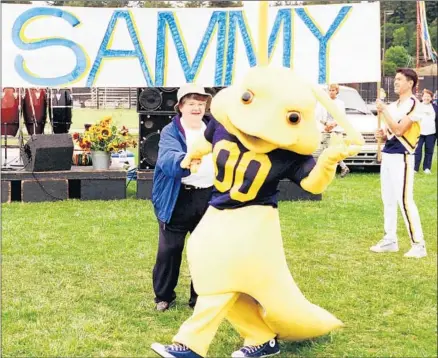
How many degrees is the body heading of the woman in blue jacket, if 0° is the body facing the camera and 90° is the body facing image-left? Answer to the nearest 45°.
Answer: approximately 315°

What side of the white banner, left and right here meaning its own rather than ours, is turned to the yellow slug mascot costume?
front

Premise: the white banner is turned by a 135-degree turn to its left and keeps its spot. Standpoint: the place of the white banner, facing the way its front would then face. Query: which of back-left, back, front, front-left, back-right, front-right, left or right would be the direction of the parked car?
front

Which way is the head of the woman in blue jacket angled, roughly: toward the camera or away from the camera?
toward the camera

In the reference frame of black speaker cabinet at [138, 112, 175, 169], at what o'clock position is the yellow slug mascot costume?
The yellow slug mascot costume is roughly at 12 o'clock from the black speaker cabinet.

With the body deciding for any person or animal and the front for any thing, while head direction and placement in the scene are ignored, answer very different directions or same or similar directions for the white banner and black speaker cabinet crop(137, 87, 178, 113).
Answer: same or similar directions

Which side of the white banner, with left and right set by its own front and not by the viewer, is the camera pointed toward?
front

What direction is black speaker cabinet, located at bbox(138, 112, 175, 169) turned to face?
toward the camera

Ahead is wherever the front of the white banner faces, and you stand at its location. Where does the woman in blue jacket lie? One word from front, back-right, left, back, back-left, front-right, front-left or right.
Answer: front

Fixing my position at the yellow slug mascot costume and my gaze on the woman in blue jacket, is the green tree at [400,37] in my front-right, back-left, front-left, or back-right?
front-right
